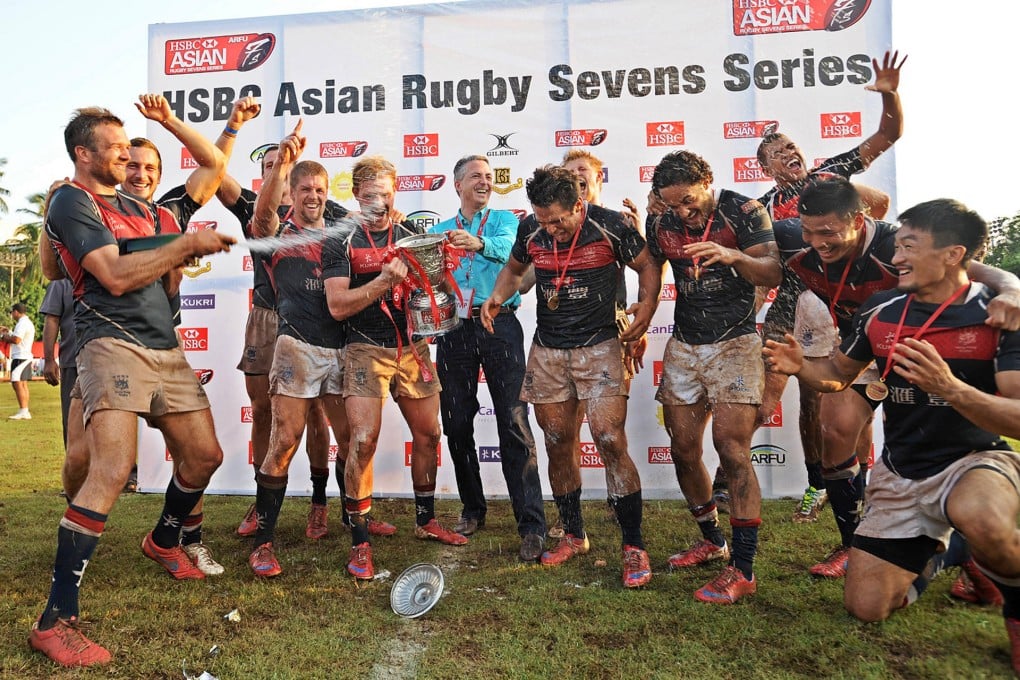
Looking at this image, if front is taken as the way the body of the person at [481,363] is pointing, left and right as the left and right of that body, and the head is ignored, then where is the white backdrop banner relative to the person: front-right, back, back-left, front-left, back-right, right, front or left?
back

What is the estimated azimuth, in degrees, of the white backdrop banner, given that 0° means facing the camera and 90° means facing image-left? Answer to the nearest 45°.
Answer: approximately 0°

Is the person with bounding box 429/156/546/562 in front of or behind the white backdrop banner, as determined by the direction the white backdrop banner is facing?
in front

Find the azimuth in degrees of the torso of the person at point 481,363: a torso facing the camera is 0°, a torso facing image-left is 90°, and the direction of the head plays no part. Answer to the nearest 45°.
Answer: approximately 0°

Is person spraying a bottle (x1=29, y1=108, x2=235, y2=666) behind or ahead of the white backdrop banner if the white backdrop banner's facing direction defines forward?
ahead

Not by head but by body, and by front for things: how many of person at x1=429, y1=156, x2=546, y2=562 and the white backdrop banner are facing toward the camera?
2
